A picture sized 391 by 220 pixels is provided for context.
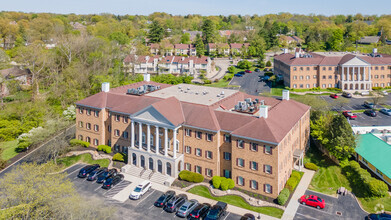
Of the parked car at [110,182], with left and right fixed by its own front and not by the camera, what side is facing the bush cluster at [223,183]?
right

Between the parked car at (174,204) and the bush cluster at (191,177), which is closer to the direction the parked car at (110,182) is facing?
the bush cluster

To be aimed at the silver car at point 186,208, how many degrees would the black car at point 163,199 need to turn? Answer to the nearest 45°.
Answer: approximately 90° to its right

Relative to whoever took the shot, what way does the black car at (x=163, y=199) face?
facing away from the viewer and to the right of the viewer

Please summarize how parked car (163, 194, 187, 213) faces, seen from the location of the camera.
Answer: facing away from the viewer and to the right of the viewer

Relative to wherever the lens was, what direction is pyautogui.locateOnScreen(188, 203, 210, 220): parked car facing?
facing away from the viewer and to the right of the viewer

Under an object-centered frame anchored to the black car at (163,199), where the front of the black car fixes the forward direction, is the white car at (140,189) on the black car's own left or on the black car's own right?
on the black car's own left

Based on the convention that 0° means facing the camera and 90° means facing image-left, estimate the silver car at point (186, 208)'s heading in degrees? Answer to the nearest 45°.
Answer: approximately 225°

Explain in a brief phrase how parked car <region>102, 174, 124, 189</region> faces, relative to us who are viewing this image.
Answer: facing away from the viewer and to the right of the viewer
